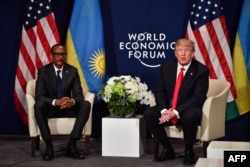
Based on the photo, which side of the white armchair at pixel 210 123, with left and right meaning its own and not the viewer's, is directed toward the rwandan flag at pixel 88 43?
right

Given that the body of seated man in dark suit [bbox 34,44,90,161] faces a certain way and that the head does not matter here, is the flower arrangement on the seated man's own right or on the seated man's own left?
on the seated man's own left

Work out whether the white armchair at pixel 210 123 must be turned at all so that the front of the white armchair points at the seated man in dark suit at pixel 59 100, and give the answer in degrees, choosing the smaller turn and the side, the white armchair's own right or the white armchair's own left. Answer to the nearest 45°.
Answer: approximately 45° to the white armchair's own right

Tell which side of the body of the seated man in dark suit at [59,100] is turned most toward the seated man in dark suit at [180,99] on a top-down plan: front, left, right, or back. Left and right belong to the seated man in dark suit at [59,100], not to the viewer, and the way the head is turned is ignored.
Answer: left

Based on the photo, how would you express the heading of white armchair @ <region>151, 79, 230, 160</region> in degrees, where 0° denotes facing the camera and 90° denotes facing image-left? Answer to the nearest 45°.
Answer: approximately 45°

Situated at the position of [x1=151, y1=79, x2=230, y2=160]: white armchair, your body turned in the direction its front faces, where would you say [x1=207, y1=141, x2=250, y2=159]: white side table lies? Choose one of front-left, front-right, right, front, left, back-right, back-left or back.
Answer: front-left

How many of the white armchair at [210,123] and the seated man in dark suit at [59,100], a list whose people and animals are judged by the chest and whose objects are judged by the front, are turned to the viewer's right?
0

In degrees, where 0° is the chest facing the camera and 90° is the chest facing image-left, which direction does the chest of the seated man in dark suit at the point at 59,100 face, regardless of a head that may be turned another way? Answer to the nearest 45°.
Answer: approximately 0°

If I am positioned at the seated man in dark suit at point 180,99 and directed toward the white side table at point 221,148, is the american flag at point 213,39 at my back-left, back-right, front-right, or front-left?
back-left

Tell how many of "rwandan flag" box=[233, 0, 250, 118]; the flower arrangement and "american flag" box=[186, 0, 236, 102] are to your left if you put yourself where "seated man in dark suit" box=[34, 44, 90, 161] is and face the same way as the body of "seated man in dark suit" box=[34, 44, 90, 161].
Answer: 3
